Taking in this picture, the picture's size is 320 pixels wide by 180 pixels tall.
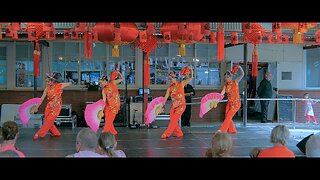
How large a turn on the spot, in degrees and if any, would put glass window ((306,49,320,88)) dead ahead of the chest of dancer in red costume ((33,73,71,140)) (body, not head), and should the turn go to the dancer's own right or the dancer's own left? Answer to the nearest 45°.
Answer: approximately 135° to the dancer's own left

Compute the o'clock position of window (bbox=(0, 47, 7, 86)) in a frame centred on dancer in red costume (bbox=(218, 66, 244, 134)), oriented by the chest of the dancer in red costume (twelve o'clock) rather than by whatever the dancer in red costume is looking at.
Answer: The window is roughly at 2 o'clock from the dancer in red costume.

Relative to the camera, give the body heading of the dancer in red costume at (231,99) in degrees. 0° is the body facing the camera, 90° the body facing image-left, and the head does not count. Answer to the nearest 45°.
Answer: approximately 45°

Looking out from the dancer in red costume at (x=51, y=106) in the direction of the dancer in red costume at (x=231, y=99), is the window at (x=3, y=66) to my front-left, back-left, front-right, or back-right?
back-left

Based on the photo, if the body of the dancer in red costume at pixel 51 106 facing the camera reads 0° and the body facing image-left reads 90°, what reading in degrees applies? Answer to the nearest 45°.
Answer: approximately 45°

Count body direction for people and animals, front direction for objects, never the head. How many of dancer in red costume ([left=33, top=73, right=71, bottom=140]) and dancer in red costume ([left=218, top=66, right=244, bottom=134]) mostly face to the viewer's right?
0

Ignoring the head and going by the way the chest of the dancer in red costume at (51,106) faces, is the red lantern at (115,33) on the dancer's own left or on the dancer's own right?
on the dancer's own left

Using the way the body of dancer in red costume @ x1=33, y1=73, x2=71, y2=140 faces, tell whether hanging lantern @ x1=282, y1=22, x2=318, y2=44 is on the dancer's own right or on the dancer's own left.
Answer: on the dancer's own left
